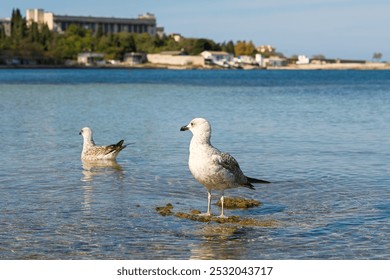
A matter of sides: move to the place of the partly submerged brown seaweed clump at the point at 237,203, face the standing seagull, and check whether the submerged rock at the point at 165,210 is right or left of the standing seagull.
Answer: right

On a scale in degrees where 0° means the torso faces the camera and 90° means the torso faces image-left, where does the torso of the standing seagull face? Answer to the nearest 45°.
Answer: approximately 45°
